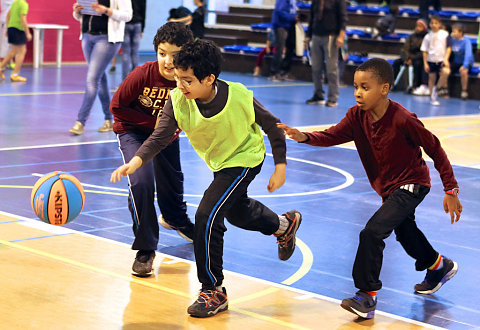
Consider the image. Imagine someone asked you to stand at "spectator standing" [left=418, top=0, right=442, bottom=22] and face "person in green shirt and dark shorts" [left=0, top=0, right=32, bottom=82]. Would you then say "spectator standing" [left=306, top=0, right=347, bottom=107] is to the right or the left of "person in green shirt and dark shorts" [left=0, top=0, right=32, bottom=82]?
left

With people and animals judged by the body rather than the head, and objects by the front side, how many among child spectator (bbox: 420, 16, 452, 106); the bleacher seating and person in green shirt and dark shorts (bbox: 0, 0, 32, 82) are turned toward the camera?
2

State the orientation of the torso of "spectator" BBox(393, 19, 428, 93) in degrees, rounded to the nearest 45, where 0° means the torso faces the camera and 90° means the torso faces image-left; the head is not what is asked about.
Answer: approximately 45°

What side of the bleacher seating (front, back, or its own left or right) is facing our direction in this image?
front

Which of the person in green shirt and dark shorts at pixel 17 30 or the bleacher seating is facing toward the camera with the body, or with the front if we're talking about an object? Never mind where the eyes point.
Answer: the bleacher seating

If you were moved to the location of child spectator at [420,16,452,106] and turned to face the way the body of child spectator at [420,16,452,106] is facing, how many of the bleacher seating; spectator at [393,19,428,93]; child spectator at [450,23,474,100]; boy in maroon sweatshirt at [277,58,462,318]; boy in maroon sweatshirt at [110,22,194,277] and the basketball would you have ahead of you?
3

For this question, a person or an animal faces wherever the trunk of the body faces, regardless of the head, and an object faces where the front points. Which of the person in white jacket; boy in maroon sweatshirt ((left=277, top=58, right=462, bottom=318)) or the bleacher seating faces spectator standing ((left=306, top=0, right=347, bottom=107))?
the bleacher seating

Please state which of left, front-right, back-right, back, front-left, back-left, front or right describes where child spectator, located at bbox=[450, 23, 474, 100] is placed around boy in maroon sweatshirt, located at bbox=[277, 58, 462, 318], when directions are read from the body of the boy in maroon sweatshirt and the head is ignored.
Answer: back-right

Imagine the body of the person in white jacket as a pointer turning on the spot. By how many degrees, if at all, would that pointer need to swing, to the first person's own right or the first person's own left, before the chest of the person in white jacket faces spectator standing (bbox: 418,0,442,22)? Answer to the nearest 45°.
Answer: approximately 180°

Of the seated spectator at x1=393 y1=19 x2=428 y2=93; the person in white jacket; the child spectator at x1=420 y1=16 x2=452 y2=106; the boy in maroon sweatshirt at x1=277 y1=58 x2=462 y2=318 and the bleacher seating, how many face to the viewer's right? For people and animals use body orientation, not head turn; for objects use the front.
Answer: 0

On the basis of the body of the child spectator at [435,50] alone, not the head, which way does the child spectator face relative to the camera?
toward the camera

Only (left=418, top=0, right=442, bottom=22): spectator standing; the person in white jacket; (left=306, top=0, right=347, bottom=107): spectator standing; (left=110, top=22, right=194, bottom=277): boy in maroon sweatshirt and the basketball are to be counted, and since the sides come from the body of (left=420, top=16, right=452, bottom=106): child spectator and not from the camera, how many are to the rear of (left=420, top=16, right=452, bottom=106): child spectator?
1

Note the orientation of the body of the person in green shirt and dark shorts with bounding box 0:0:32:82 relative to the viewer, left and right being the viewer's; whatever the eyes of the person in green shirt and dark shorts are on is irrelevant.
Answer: facing to the right of the viewer
